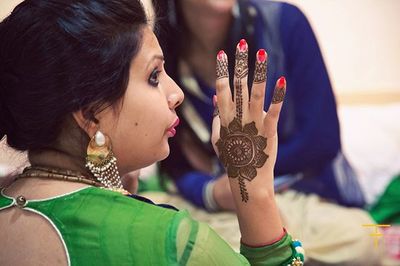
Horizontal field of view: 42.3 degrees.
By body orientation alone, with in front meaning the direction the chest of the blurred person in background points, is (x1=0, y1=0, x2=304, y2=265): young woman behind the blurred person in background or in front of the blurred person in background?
in front

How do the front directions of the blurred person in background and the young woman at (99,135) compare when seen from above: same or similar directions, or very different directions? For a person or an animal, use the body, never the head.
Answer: very different directions

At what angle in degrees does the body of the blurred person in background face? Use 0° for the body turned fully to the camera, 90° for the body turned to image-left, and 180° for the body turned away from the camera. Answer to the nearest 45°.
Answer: approximately 45°

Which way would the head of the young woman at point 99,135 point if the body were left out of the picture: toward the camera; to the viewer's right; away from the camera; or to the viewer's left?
to the viewer's right

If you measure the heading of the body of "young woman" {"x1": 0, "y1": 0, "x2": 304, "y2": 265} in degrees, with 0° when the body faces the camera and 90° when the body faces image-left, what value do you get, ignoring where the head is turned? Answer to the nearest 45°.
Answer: approximately 225°

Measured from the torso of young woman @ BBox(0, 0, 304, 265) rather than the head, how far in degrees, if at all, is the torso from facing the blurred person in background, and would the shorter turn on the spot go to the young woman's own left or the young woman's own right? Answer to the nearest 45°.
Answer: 0° — they already face them
